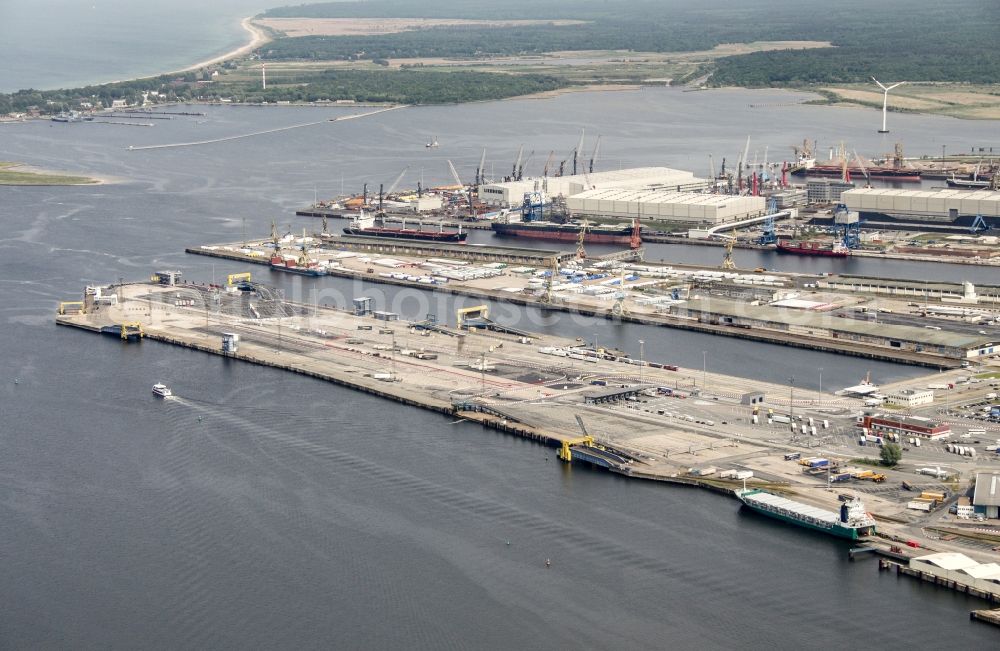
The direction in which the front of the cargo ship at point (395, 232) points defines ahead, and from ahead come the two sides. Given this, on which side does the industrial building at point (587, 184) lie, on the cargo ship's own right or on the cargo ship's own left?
on the cargo ship's own left

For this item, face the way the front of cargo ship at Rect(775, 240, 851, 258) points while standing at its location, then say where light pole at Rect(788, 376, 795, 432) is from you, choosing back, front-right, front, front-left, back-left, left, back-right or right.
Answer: back-left

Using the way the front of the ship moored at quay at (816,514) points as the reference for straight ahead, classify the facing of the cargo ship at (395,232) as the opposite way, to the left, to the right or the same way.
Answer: the opposite way

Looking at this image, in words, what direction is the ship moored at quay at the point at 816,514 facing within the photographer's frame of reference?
facing away from the viewer and to the left of the viewer

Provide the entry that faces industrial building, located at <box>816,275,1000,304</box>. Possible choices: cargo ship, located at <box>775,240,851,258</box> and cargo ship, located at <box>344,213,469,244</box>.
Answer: the cargo ship, located at <box>344,213,469,244</box>

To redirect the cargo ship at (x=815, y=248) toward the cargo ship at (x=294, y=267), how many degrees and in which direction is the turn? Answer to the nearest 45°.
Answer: approximately 45° to its left

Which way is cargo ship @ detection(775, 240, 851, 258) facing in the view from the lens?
facing away from the viewer and to the left of the viewer

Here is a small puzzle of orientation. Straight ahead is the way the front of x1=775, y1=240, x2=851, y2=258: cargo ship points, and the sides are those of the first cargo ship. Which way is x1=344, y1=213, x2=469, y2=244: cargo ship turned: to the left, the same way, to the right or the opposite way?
the opposite way

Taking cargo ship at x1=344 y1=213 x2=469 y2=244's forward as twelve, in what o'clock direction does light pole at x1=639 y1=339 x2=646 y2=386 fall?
The light pole is roughly at 1 o'clock from the cargo ship.

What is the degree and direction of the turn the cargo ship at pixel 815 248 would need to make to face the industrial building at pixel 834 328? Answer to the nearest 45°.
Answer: approximately 135° to its left

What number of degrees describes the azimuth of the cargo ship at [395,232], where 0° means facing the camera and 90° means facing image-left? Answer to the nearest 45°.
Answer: approximately 315°
